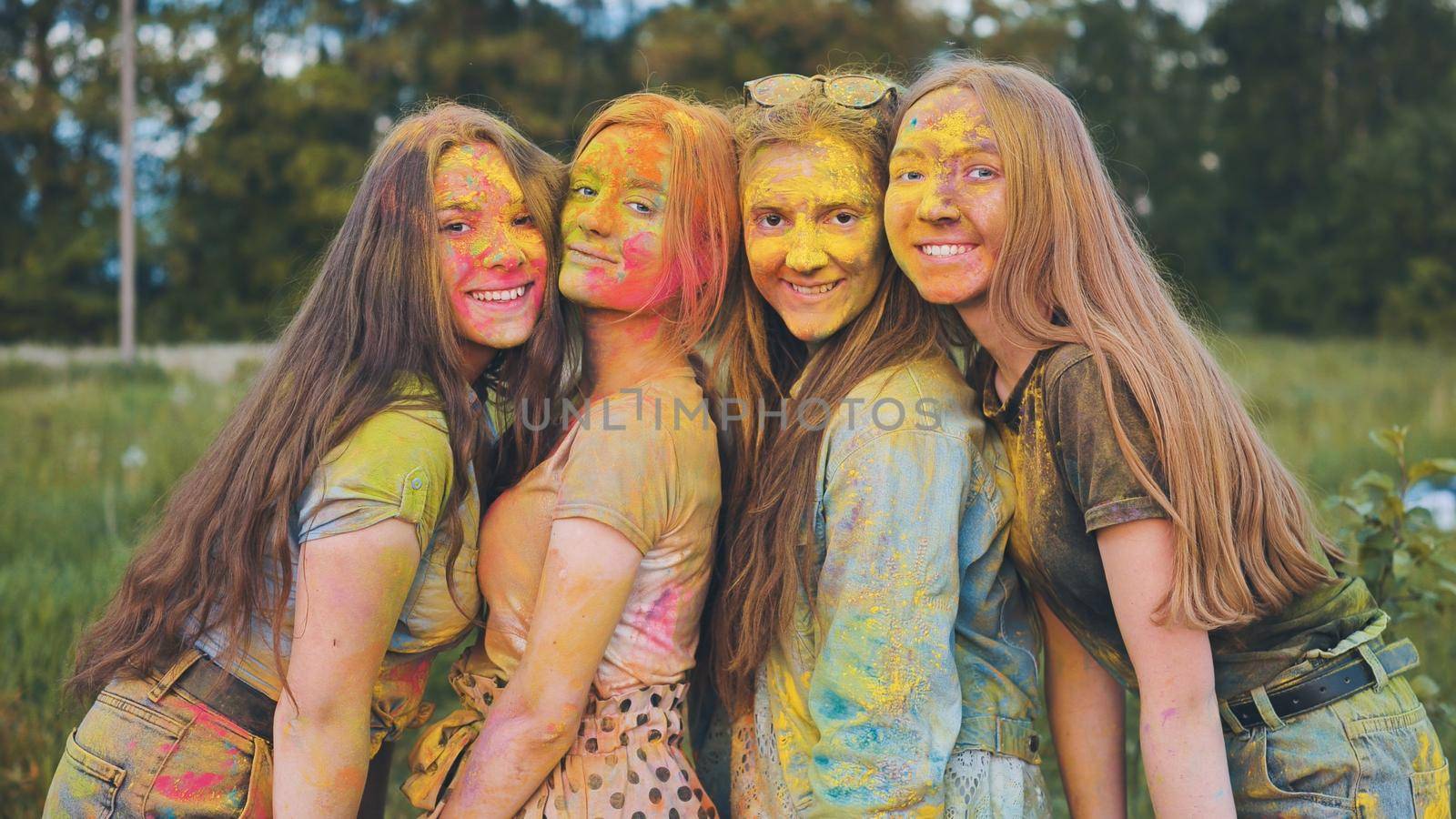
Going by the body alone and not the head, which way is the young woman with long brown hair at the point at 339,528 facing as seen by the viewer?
to the viewer's right

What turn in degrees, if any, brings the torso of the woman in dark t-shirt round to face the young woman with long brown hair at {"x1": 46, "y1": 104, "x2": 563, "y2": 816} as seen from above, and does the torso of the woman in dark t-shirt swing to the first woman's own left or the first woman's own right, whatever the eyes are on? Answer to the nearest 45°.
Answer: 0° — they already face them

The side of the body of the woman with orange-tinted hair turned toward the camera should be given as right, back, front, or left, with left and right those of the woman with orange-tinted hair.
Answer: left

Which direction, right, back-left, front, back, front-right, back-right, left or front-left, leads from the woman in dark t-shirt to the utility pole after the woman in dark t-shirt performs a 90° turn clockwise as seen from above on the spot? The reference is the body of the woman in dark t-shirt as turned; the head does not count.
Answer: front-left

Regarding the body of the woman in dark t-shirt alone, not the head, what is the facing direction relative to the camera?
to the viewer's left
